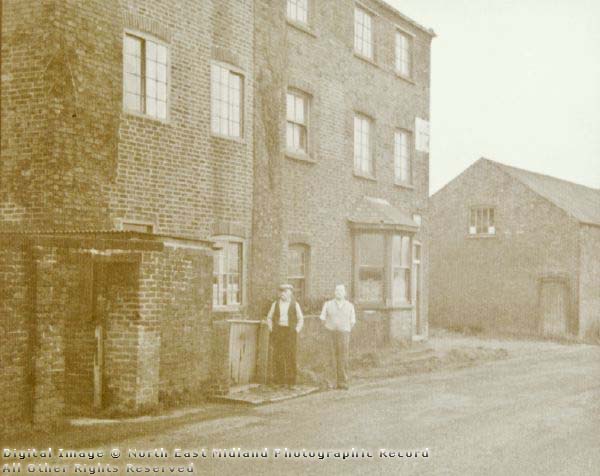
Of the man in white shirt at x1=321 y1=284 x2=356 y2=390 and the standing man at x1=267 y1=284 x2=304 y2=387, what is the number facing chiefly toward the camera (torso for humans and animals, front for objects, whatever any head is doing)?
2

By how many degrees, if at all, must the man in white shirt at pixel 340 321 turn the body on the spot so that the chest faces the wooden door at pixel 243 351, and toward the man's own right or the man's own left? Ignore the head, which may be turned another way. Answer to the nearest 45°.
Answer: approximately 45° to the man's own right

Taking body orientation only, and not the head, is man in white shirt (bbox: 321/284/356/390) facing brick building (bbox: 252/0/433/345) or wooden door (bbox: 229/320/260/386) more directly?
the wooden door

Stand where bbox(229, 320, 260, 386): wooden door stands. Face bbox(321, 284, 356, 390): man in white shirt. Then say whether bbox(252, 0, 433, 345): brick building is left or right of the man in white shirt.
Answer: left

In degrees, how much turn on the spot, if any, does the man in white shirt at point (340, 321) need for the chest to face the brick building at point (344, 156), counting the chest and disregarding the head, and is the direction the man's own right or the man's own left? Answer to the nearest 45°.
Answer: approximately 180°

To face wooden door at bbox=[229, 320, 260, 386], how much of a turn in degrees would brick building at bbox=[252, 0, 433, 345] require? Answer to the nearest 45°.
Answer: approximately 45° to its right

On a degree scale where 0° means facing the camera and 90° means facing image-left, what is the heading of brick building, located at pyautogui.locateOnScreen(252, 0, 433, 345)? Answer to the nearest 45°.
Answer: approximately 315°

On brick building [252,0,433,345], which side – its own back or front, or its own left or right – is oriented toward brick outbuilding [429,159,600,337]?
left

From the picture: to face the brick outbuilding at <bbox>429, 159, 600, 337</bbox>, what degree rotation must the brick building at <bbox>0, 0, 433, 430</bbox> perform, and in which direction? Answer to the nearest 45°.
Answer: approximately 90° to its left
